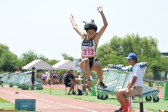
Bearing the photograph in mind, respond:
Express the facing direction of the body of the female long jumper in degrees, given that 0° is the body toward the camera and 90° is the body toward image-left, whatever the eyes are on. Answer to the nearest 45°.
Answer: approximately 0°
